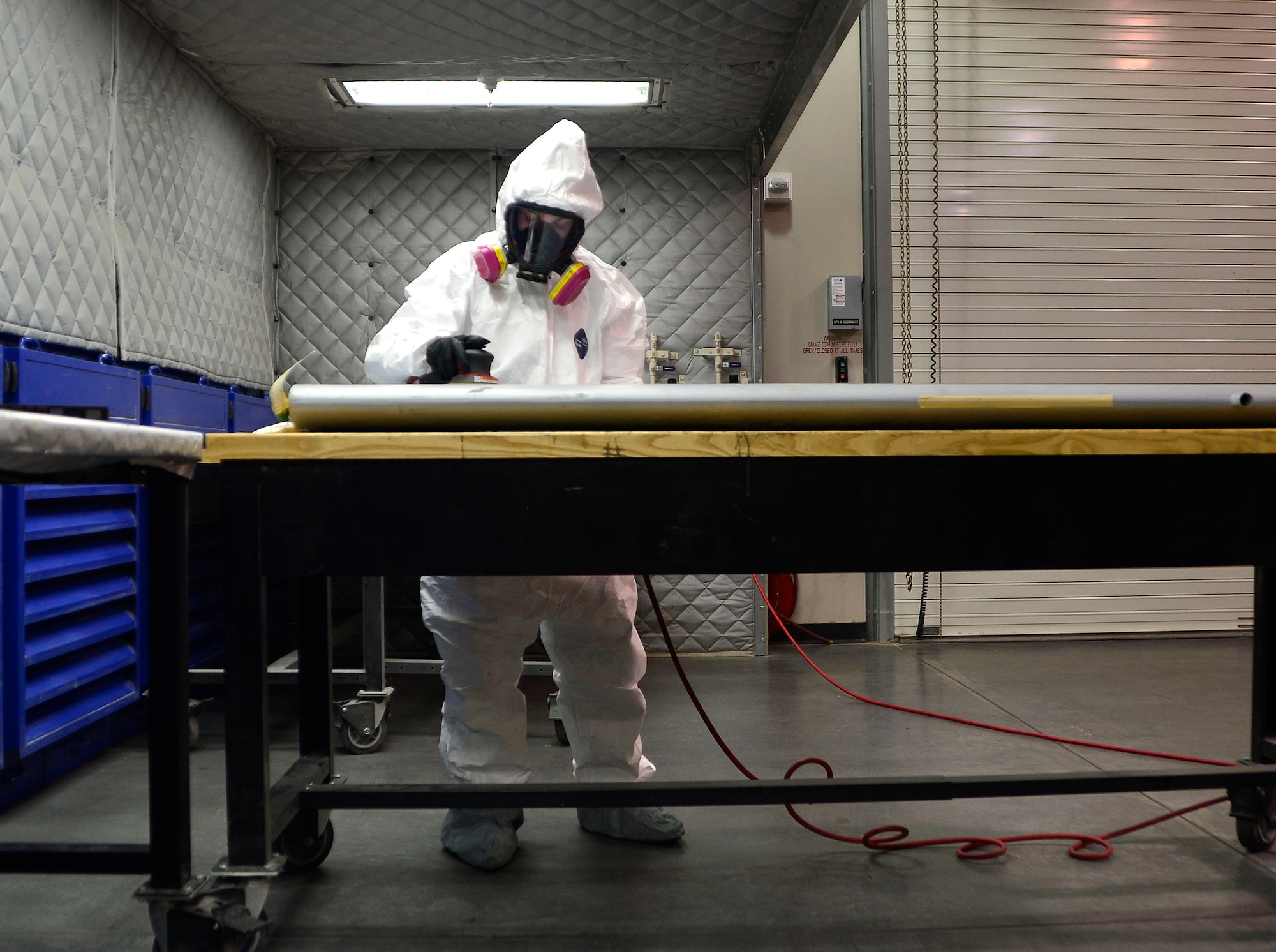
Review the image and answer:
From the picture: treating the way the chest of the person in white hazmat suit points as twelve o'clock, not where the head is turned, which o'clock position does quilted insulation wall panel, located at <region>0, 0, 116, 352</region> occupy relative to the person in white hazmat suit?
The quilted insulation wall panel is roughly at 4 o'clock from the person in white hazmat suit.

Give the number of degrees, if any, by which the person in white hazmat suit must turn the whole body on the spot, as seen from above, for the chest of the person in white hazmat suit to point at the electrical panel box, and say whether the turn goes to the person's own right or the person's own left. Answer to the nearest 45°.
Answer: approximately 135° to the person's own left

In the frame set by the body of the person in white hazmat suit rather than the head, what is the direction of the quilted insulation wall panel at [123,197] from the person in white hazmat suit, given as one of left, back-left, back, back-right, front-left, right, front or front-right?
back-right

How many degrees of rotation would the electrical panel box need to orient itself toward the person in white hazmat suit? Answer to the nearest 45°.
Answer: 0° — it already faces them

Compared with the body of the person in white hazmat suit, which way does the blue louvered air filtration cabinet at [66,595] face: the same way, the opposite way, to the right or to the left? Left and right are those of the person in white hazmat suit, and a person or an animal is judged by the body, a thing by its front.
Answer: to the left

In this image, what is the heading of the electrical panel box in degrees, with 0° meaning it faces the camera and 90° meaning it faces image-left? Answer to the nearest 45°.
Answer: approximately 0°

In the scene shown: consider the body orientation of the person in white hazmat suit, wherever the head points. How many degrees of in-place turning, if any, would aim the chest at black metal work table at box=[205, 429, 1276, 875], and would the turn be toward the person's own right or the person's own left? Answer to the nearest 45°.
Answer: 0° — they already face it

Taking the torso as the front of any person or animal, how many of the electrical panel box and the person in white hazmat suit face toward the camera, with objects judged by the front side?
2

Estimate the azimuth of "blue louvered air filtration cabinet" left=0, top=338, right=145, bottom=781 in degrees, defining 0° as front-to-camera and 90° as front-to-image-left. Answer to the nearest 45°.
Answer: approximately 315°

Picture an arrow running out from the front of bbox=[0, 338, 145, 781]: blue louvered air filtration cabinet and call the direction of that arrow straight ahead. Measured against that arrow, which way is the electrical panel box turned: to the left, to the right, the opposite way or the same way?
to the right
